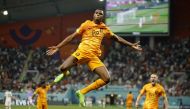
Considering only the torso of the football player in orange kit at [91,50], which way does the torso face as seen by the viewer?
toward the camera

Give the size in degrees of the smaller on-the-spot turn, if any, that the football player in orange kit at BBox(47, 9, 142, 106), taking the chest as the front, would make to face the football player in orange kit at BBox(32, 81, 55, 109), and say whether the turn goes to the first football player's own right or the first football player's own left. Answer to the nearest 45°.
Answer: approximately 180°
